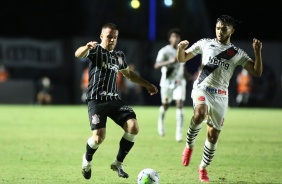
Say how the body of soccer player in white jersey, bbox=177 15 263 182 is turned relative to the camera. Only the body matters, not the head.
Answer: toward the camera

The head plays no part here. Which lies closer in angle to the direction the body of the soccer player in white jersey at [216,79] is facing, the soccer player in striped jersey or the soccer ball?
the soccer ball

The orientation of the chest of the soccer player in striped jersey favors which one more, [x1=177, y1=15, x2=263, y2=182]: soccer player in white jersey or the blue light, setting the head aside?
the soccer player in white jersey

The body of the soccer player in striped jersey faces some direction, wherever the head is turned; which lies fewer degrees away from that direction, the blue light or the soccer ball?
the soccer ball

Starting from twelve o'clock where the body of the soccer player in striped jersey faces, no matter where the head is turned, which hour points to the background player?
The background player is roughly at 8 o'clock from the soccer player in striped jersey.

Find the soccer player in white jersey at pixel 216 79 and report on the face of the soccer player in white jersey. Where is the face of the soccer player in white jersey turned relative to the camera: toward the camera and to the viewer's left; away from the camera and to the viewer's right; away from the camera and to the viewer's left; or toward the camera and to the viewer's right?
toward the camera and to the viewer's left

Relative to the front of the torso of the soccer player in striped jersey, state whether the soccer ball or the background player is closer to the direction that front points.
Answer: the soccer ball

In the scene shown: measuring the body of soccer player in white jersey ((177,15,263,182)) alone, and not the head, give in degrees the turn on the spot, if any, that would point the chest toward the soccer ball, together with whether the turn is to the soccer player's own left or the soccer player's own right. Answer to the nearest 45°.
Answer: approximately 45° to the soccer player's own right

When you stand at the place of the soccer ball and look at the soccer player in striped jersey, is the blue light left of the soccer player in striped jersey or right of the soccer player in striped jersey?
right

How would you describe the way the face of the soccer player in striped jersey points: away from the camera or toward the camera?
toward the camera

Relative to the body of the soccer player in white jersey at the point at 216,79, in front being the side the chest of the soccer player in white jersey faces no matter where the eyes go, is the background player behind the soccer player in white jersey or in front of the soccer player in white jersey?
behind

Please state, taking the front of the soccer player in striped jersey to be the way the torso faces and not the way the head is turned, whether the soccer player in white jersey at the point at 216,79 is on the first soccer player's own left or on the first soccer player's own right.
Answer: on the first soccer player's own left

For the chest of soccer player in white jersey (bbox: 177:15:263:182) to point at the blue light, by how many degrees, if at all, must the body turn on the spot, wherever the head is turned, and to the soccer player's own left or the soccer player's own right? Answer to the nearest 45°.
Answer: approximately 180°

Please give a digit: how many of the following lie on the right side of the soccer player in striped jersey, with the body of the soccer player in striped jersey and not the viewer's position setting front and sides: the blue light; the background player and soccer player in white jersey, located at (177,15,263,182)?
0

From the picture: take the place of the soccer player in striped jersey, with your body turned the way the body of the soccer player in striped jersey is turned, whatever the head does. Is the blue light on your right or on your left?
on your left

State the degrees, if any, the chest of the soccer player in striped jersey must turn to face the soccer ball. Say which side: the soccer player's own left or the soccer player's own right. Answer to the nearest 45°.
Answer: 0° — they already face it
